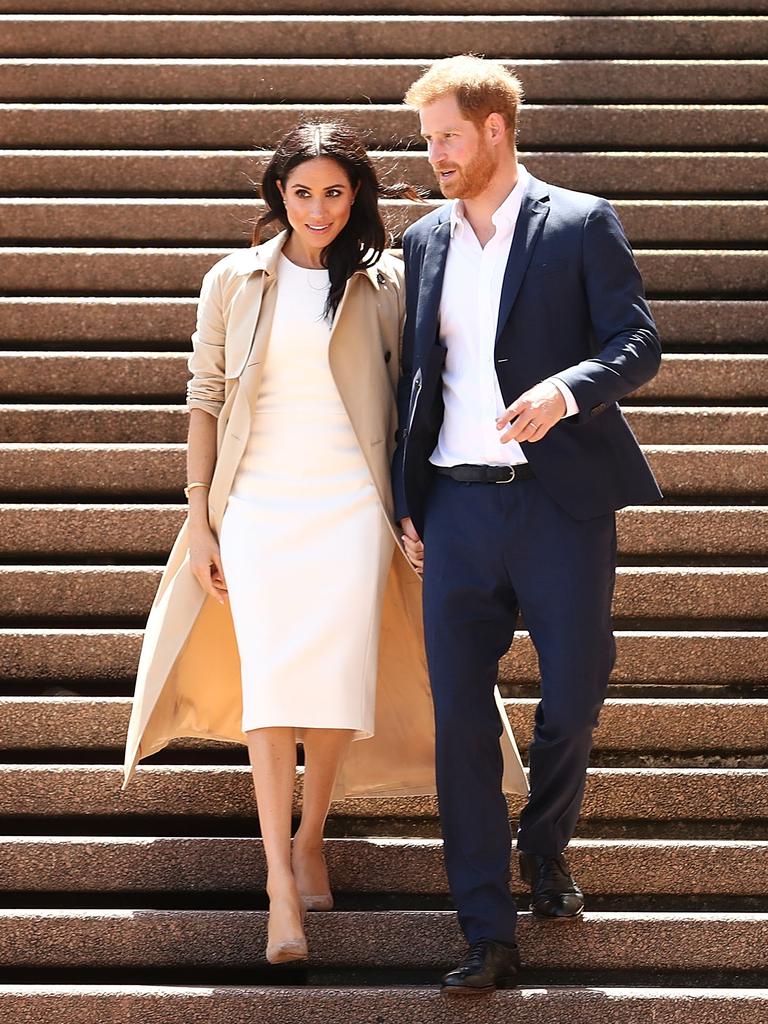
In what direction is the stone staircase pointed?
toward the camera

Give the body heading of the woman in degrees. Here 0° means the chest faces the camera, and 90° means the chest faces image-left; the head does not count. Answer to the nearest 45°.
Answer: approximately 0°

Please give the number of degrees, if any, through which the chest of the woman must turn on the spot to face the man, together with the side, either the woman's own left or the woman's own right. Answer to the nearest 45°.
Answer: approximately 45° to the woman's own left

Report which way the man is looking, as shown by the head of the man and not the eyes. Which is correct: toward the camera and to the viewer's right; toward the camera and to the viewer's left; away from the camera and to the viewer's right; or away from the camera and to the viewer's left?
toward the camera and to the viewer's left

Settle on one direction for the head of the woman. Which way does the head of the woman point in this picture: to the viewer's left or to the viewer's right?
to the viewer's right
